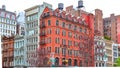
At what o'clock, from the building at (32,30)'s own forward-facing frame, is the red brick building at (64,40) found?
The red brick building is roughly at 8 o'clock from the building.
